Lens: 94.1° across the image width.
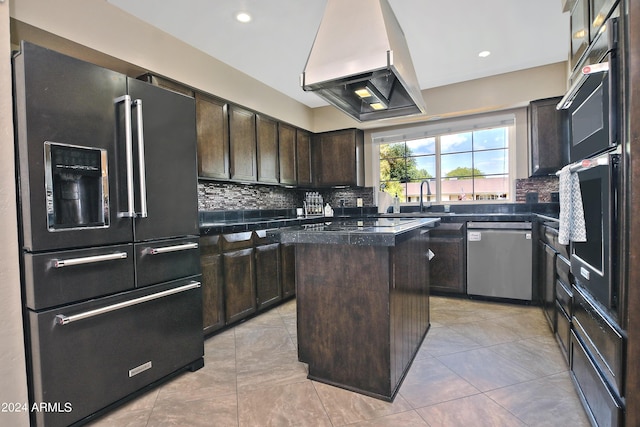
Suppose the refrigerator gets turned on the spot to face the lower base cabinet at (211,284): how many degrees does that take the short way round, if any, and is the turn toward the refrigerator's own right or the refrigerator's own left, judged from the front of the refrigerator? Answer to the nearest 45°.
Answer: approximately 90° to the refrigerator's own left

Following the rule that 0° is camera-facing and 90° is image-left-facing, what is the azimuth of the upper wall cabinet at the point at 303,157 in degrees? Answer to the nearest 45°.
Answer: approximately 315°

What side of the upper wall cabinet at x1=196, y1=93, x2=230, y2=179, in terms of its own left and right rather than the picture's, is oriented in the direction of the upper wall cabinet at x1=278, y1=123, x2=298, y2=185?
left

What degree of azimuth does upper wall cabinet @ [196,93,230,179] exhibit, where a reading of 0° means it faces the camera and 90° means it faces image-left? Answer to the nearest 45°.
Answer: approximately 315°
